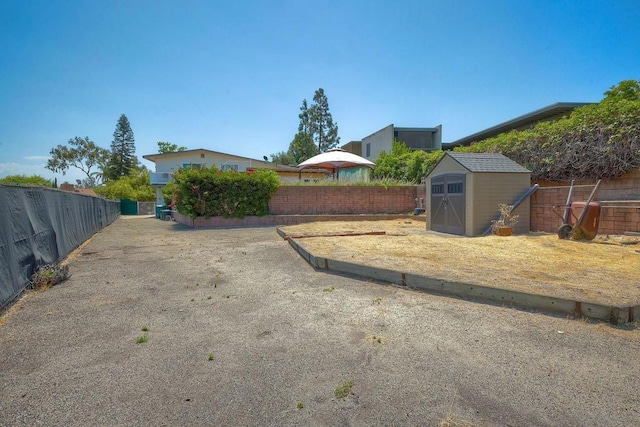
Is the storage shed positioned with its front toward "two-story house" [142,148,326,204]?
no

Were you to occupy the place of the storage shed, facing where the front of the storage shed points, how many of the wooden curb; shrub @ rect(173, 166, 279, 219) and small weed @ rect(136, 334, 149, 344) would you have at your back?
0

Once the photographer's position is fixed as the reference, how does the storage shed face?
facing the viewer and to the left of the viewer

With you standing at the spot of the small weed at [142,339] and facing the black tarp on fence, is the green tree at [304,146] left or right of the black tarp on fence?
right

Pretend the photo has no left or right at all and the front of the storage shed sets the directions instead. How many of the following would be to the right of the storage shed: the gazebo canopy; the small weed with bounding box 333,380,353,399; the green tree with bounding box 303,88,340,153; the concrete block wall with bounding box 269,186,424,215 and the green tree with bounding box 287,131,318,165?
4

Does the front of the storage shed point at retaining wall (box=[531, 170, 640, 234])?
no

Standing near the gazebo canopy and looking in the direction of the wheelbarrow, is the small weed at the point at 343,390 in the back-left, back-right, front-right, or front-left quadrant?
front-right

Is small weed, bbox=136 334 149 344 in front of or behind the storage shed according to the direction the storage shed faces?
in front

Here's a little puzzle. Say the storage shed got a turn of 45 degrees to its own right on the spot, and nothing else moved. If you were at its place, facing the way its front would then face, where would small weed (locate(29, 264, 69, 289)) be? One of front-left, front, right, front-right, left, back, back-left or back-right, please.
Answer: front-left

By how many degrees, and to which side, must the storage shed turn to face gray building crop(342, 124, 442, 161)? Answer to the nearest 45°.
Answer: approximately 135° to its right

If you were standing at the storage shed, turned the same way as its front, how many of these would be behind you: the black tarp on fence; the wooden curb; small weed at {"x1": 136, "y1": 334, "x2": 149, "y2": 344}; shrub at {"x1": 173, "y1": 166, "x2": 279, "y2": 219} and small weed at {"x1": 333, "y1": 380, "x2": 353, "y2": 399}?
0

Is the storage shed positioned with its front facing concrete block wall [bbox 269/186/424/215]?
no

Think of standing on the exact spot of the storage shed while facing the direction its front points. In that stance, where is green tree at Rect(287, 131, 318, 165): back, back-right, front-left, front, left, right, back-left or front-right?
right

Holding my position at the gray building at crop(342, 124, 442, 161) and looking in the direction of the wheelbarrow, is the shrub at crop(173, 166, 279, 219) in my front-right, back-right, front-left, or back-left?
front-right

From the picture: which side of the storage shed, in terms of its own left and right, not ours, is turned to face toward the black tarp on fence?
front
